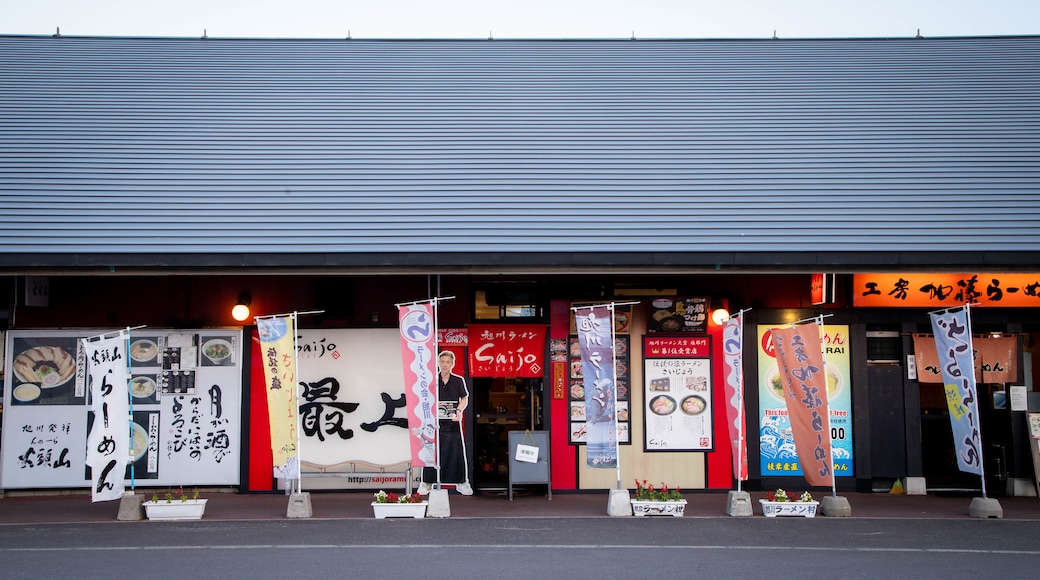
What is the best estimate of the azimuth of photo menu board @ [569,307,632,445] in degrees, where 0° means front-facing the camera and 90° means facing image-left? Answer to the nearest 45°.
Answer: approximately 0°

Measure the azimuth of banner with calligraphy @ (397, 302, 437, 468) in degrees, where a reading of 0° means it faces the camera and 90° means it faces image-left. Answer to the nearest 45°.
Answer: approximately 0°

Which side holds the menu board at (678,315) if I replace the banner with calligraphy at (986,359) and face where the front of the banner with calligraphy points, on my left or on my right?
on my right

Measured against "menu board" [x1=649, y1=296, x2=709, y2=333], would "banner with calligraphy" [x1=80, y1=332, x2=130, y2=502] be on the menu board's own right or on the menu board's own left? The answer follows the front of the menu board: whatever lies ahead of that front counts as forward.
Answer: on the menu board's own right

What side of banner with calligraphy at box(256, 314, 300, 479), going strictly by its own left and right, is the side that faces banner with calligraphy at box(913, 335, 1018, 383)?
left
